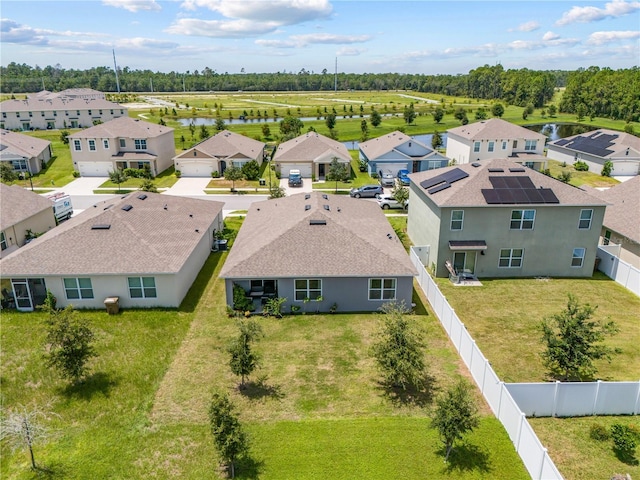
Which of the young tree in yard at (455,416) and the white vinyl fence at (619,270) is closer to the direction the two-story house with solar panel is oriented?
the white vinyl fence

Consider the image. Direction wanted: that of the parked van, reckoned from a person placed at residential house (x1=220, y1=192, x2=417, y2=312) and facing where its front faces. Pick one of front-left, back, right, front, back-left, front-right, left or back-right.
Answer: front-left

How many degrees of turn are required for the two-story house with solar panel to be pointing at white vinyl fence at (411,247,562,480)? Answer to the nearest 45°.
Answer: approximately 180°

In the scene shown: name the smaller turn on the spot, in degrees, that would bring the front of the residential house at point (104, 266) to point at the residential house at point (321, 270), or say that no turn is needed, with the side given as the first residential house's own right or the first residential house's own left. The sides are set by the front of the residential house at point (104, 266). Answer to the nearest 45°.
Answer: approximately 135° to the first residential house's own right

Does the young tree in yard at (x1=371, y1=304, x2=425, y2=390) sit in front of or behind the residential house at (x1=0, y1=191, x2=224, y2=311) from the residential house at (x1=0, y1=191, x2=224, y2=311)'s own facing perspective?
behind

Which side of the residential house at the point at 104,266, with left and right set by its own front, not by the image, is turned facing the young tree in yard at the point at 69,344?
back

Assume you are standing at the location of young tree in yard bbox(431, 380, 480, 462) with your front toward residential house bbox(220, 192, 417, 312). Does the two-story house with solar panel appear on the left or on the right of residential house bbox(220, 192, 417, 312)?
right

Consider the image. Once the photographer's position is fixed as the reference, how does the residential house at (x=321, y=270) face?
facing away from the viewer

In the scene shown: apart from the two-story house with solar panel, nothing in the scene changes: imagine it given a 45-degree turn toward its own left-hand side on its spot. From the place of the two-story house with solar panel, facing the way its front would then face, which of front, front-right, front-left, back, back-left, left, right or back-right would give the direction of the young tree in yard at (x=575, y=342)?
back-left

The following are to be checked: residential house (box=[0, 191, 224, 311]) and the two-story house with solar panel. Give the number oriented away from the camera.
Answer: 2

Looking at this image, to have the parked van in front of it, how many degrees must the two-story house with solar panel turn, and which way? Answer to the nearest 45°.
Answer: approximately 90° to its left

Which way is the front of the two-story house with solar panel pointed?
away from the camera

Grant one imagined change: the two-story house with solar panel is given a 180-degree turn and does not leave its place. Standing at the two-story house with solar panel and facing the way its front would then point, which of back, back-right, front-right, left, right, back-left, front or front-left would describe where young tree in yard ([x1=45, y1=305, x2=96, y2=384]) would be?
front-right

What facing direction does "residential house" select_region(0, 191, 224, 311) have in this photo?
away from the camera
